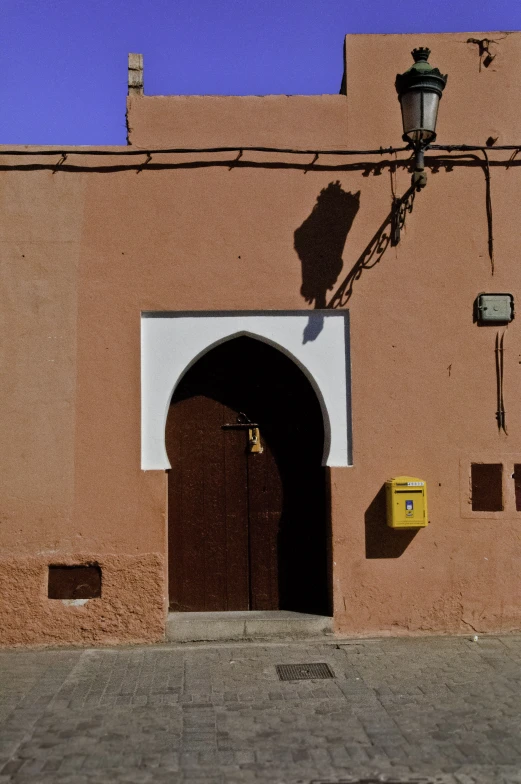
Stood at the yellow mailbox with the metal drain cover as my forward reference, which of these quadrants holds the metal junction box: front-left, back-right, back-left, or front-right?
back-left

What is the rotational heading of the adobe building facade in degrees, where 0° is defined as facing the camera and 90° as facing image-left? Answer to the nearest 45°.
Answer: approximately 0°

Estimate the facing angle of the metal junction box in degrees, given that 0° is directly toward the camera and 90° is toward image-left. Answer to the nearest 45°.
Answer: approximately 0°

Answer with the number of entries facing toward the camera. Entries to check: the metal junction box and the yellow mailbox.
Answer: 2
